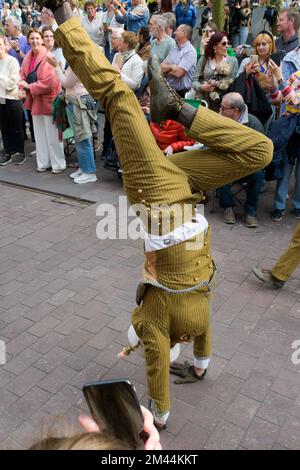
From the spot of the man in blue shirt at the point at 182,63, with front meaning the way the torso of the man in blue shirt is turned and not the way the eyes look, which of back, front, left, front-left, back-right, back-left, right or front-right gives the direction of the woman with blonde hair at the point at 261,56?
left

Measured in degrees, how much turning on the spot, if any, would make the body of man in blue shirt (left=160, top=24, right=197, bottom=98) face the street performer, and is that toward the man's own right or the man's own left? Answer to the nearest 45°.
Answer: approximately 45° to the man's own left

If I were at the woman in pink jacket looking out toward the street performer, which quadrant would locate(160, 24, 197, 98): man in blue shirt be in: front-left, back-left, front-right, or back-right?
front-left

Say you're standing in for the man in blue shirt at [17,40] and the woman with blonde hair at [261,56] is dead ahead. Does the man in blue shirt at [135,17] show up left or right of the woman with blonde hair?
left

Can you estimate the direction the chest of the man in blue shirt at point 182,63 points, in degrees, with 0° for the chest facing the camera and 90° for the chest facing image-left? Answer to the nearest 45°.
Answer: approximately 45°

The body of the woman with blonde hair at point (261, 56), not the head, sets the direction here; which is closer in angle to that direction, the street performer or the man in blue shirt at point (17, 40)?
the street performer

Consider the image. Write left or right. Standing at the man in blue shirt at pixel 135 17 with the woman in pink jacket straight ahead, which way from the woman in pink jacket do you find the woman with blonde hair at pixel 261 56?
left

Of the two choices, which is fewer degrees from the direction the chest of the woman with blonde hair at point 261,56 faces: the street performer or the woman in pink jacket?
the street performer

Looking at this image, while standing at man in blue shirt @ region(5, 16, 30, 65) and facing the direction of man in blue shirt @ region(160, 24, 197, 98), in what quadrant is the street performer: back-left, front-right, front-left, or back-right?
front-right

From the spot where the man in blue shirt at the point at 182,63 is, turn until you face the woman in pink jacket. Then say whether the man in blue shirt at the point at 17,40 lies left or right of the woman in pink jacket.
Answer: right

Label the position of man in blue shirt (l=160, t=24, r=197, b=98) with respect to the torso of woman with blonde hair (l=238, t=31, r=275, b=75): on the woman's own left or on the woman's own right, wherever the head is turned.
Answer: on the woman's own right

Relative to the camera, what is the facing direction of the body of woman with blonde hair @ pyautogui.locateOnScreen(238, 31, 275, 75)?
toward the camera

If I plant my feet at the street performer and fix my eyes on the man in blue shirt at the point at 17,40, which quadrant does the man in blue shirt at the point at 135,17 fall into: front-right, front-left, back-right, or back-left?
front-right

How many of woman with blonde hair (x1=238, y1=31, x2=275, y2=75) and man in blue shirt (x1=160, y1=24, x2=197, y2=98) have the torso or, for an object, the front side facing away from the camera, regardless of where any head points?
0

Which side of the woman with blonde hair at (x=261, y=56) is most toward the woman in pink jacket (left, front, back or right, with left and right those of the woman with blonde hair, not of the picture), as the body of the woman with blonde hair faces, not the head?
right
